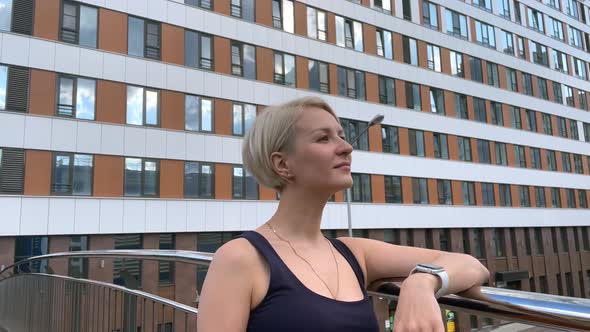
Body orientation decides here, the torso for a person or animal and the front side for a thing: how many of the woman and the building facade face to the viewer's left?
0

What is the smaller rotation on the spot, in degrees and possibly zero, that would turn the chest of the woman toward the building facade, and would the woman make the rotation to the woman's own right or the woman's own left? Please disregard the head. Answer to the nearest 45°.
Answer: approximately 135° to the woman's own left

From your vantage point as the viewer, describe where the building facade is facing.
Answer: facing the viewer and to the right of the viewer

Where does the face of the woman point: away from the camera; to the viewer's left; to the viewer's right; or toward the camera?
to the viewer's right

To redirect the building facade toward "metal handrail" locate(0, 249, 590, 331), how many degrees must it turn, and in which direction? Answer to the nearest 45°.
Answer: approximately 45° to its right
